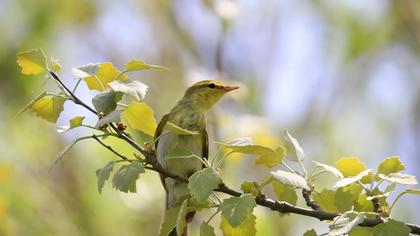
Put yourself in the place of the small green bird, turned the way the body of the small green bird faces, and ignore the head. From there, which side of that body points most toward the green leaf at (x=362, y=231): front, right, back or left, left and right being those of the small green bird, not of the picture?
front

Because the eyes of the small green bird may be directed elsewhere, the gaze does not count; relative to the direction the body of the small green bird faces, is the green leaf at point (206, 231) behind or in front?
in front

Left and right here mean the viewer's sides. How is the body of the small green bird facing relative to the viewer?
facing the viewer and to the right of the viewer
